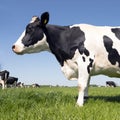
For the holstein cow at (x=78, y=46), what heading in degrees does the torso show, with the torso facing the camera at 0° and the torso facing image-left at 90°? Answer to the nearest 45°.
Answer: approximately 90°
